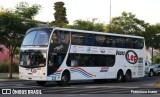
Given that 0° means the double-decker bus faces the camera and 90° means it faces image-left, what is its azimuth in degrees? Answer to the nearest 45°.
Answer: approximately 45°

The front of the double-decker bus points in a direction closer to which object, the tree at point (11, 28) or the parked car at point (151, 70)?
the tree

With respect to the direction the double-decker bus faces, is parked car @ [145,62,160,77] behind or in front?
behind

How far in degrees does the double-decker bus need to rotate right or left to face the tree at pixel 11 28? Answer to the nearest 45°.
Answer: approximately 90° to its right
